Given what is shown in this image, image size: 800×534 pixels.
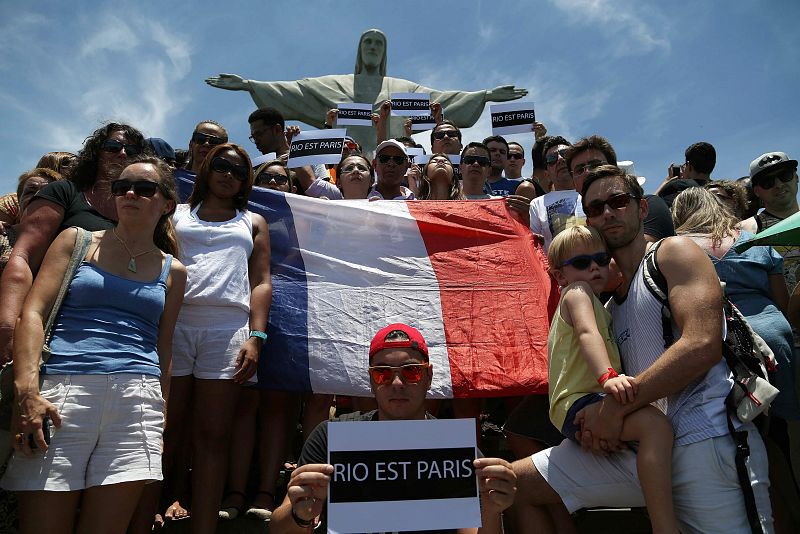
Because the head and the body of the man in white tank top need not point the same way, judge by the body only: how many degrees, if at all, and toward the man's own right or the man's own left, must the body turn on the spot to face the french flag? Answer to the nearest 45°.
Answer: approximately 90° to the man's own right
